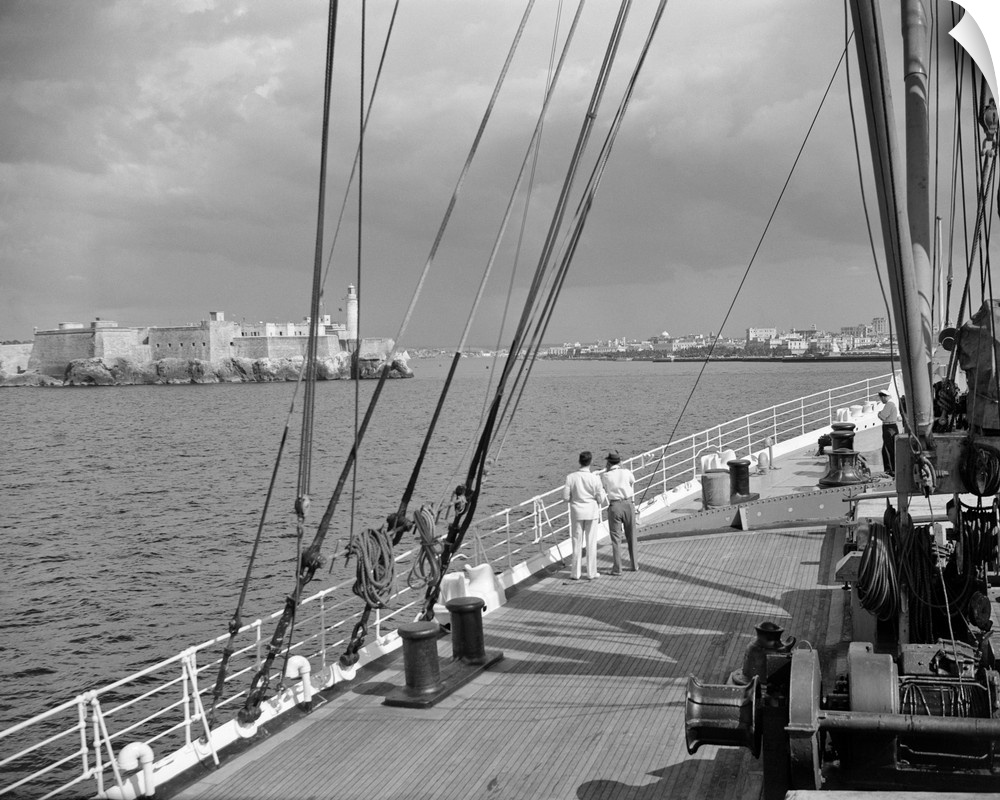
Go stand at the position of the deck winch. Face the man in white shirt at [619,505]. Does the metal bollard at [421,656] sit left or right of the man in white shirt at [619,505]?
left

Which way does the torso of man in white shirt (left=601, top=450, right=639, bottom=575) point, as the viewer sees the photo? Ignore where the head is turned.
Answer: away from the camera

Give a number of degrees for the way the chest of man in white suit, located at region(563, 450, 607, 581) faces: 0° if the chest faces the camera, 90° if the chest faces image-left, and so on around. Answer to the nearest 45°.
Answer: approximately 180°

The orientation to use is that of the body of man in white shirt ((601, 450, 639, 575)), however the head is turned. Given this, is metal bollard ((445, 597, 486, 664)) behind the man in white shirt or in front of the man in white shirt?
behind

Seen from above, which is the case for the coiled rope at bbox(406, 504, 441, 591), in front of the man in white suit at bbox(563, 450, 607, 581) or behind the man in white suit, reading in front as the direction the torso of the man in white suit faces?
behind

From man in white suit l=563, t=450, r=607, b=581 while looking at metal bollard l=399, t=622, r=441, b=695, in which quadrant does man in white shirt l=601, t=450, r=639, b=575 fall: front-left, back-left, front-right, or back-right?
back-left

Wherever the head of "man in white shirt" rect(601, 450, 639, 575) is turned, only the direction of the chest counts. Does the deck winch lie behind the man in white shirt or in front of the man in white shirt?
behind

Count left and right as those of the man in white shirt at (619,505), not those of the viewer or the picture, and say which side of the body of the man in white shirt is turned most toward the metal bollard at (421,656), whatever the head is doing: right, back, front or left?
back

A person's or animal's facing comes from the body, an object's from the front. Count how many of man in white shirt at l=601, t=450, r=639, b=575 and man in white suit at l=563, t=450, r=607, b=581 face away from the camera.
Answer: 2
